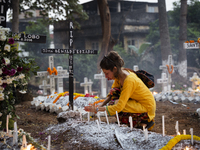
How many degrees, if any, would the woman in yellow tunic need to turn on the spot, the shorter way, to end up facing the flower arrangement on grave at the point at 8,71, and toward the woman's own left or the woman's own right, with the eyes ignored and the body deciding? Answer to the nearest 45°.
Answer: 0° — they already face it

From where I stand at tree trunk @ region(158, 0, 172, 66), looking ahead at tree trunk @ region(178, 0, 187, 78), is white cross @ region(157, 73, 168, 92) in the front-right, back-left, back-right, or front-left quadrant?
back-right

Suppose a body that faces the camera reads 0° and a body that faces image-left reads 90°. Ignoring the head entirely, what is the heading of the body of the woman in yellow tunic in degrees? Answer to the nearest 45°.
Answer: approximately 90°

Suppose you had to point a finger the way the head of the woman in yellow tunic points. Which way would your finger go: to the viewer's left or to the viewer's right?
to the viewer's left

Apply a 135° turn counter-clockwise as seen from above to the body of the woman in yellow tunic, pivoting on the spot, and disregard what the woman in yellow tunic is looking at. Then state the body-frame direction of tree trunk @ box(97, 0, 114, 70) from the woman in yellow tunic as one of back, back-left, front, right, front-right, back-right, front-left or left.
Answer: back-left
